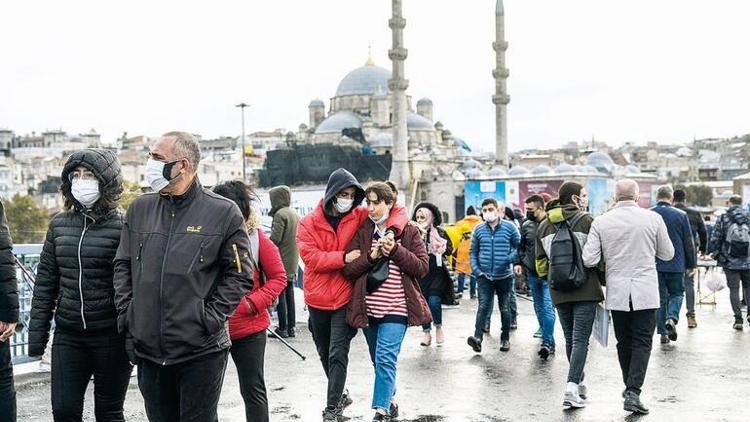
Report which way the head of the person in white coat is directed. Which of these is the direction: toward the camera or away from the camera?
away from the camera

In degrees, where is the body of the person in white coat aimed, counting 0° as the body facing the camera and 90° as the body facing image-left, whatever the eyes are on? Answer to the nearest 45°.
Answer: approximately 180°

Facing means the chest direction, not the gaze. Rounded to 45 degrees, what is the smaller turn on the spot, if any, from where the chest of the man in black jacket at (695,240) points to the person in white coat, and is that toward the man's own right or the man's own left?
approximately 180°

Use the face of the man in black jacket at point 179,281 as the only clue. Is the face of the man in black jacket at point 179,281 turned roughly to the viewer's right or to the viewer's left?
to the viewer's left

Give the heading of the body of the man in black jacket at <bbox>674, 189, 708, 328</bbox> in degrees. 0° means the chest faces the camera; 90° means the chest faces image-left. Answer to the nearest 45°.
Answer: approximately 180°

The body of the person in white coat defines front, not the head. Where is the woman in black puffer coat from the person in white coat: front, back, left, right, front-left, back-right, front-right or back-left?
back-left

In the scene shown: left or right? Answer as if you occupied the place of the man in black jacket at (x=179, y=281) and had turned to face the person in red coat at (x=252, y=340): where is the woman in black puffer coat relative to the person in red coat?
left

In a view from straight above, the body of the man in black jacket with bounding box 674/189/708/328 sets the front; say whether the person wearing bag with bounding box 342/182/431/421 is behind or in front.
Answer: behind

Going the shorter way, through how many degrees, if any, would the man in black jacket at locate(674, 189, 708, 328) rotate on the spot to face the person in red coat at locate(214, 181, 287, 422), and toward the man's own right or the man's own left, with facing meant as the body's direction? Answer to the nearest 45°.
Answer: approximately 180°

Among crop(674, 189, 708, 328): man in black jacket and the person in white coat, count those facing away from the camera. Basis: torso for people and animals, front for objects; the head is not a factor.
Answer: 2
